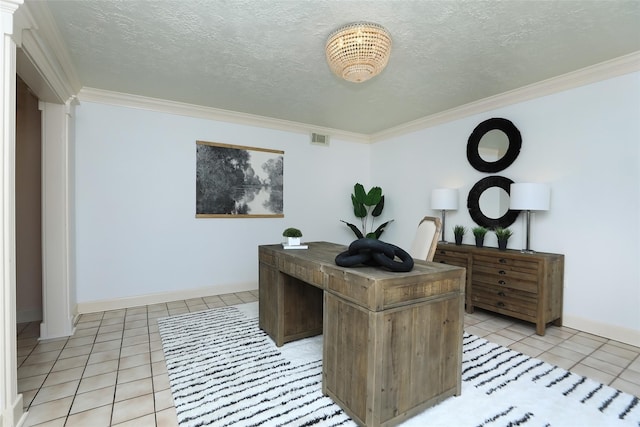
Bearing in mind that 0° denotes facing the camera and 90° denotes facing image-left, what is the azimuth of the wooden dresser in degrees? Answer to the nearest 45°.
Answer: approximately 45°

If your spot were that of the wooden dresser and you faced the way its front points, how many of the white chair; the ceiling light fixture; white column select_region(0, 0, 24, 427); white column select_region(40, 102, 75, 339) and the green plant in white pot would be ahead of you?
5

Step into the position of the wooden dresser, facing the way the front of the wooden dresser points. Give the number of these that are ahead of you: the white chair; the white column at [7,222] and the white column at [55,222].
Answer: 3

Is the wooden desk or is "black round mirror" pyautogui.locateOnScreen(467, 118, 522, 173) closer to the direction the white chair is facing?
the wooden desk

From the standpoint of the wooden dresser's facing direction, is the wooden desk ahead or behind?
ahead

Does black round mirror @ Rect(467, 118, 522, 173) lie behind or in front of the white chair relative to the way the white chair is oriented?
behind

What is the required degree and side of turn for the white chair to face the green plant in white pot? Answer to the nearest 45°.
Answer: approximately 45° to its right

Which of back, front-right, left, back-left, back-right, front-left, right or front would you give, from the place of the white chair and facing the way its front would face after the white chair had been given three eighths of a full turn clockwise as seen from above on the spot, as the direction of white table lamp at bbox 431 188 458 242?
front

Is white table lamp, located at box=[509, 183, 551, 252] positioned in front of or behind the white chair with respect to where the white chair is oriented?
behind

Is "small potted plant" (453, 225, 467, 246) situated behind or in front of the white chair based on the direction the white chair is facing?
behind

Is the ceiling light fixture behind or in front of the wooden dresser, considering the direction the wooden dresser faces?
in front
